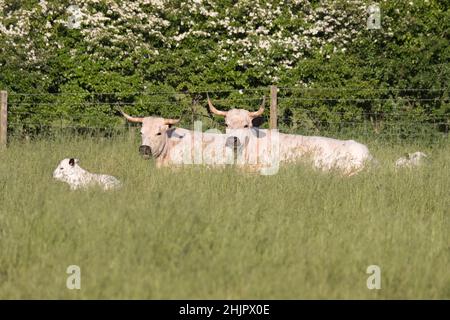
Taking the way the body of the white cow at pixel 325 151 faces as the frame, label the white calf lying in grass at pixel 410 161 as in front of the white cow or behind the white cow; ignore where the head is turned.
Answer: behind

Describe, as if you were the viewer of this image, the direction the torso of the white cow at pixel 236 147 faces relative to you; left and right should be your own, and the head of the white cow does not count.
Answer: facing to the left of the viewer

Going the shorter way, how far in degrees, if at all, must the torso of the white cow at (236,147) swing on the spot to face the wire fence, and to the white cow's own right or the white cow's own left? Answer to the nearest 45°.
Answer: approximately 90° to the white cow's own right

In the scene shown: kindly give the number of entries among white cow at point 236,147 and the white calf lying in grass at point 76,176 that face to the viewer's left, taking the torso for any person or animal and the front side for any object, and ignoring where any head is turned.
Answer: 2

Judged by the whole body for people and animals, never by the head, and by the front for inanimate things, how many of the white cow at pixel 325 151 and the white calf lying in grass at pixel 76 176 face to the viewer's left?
2

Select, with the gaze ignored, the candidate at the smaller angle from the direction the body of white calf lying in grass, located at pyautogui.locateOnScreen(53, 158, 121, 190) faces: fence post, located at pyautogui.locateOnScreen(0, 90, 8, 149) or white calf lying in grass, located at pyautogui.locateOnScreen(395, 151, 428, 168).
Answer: the fence post

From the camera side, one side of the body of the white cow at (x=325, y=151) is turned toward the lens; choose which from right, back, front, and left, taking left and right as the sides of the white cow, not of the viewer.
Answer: left

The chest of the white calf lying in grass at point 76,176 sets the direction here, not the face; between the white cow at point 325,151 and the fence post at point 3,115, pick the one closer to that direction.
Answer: the fence post

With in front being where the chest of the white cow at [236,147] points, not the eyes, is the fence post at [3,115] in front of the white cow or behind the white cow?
in front

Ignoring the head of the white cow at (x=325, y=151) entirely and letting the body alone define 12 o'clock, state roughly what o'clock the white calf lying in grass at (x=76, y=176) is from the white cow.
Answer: The white calf lying in grass is roughly at 11 o'clock from the white cow.

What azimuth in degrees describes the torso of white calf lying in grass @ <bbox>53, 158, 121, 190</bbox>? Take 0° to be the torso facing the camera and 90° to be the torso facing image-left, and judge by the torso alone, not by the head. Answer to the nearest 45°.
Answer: approximately 90°

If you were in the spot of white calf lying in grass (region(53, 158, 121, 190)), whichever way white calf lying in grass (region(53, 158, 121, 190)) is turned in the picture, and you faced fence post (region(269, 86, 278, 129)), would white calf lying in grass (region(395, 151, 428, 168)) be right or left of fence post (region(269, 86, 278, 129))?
right

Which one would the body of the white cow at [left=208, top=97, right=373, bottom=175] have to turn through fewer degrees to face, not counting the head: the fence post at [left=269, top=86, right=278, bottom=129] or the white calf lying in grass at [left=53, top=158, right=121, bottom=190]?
the white calf lying in grass

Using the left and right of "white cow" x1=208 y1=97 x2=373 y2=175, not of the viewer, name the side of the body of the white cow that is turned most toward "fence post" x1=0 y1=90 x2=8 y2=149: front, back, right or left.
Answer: front
